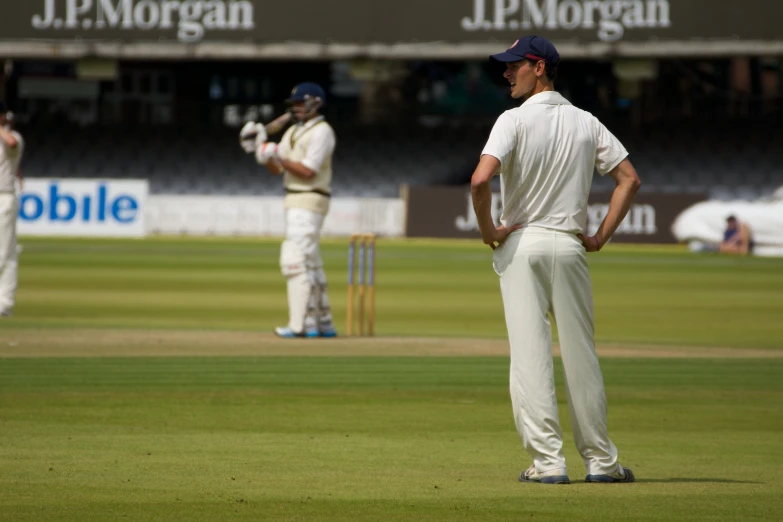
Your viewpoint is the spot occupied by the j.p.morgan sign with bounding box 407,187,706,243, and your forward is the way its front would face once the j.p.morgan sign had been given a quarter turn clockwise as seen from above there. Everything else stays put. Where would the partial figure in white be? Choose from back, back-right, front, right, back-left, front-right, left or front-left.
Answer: left

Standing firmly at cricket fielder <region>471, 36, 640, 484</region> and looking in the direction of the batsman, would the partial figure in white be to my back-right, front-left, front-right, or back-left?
front-left

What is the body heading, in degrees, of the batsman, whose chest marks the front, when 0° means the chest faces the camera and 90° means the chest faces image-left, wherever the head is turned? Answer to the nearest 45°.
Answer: approximately 45°

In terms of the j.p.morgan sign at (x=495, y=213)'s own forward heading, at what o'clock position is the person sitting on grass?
The person sitting on grass is roughly at 10 o'clock from the j.p.morgan sign.

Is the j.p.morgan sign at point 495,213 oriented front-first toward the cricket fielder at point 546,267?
yes

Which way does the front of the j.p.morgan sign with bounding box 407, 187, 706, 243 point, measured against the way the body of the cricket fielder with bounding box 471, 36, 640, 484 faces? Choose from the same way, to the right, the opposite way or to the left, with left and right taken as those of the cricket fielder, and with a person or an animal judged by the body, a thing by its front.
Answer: the opposite way

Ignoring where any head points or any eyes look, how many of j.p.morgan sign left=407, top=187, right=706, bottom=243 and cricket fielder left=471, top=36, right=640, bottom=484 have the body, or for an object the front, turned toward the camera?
1

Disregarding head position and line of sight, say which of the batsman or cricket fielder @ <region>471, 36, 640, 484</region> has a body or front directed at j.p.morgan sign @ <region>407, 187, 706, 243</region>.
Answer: the cricket fielder

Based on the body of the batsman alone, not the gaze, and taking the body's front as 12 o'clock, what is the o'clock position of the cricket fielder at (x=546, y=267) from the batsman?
The cricket fielder is roughly at 10 o'clock from the batsman.

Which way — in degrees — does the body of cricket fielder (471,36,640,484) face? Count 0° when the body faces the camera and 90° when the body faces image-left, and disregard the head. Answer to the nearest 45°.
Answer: approximately 180°

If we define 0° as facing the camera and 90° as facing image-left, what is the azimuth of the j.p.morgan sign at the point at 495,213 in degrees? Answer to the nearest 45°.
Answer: approximately 0°

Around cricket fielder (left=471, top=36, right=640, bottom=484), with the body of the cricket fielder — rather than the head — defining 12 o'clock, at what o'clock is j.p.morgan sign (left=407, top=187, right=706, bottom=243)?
The j.p.morgan sign is roughly at 12 o'clock from the cricket fielder.

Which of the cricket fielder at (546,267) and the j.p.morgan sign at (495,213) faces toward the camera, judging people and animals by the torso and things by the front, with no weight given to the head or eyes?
the j.p.morgan sign

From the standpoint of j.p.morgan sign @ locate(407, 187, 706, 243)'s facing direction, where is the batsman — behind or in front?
in front

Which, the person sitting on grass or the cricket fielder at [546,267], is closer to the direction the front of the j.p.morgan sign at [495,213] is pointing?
the cricket fielder

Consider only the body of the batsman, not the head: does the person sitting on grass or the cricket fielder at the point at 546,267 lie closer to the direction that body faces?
the cricket fielder

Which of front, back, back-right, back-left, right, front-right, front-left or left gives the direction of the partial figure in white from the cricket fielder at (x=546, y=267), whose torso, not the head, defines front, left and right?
front-left
